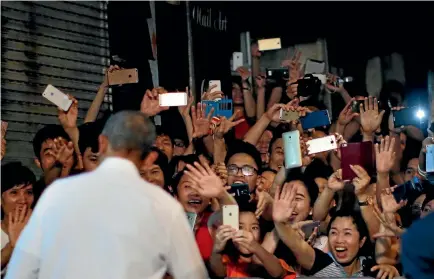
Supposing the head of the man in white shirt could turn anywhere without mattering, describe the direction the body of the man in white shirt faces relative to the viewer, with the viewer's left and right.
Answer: facing away from the viewer
